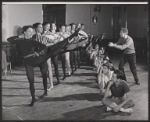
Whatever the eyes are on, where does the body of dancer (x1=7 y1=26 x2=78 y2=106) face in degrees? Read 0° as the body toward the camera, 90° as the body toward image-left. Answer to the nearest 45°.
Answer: approximately 315°

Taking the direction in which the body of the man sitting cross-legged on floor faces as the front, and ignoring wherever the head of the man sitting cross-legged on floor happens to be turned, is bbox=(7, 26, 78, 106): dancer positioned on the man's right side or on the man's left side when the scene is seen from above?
on the man's right side

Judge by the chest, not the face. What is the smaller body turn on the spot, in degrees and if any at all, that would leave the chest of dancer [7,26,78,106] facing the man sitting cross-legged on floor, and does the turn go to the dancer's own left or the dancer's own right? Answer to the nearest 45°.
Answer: approximately 45° to the dancer's own left
